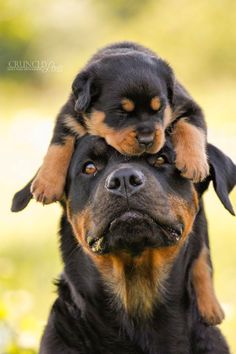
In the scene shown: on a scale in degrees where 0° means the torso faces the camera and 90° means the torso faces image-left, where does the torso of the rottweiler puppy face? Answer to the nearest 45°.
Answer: approximately 0°
